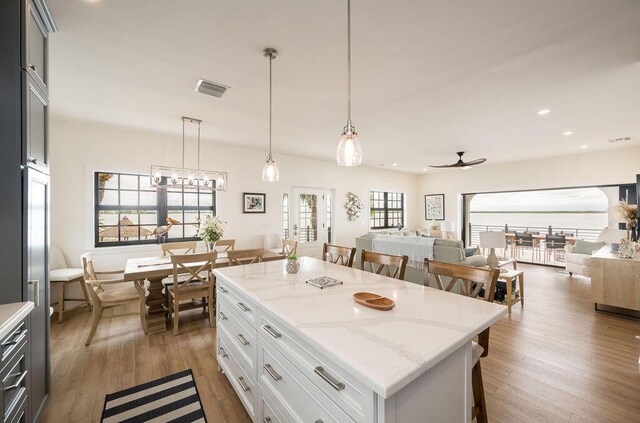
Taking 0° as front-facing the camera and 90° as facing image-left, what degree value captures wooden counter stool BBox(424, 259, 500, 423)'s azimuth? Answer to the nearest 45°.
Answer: approximately 45°

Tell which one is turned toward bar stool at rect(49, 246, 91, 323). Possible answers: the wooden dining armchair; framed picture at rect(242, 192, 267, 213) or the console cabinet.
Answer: the console cabinet

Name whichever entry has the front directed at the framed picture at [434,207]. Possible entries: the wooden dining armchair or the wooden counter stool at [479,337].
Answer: the wooden dining armchair

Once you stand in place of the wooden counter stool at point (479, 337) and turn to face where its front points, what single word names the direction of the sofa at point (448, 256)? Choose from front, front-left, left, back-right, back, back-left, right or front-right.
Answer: back-right

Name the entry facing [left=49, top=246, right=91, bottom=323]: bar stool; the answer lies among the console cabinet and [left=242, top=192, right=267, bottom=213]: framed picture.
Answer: the console cabinet

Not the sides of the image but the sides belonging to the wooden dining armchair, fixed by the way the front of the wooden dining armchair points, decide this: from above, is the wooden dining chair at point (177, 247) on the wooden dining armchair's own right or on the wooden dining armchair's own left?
on the wooden dining armchair's own left

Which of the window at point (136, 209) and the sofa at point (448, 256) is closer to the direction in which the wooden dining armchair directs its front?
the sofa

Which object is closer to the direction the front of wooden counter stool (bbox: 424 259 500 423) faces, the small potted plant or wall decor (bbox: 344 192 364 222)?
the small potted plant

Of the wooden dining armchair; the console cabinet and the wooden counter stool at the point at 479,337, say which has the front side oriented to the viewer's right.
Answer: the wooden dining armchair

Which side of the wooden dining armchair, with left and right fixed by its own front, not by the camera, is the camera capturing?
right

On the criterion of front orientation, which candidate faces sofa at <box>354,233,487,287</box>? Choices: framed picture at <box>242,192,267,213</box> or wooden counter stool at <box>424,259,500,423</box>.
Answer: the framed picture
